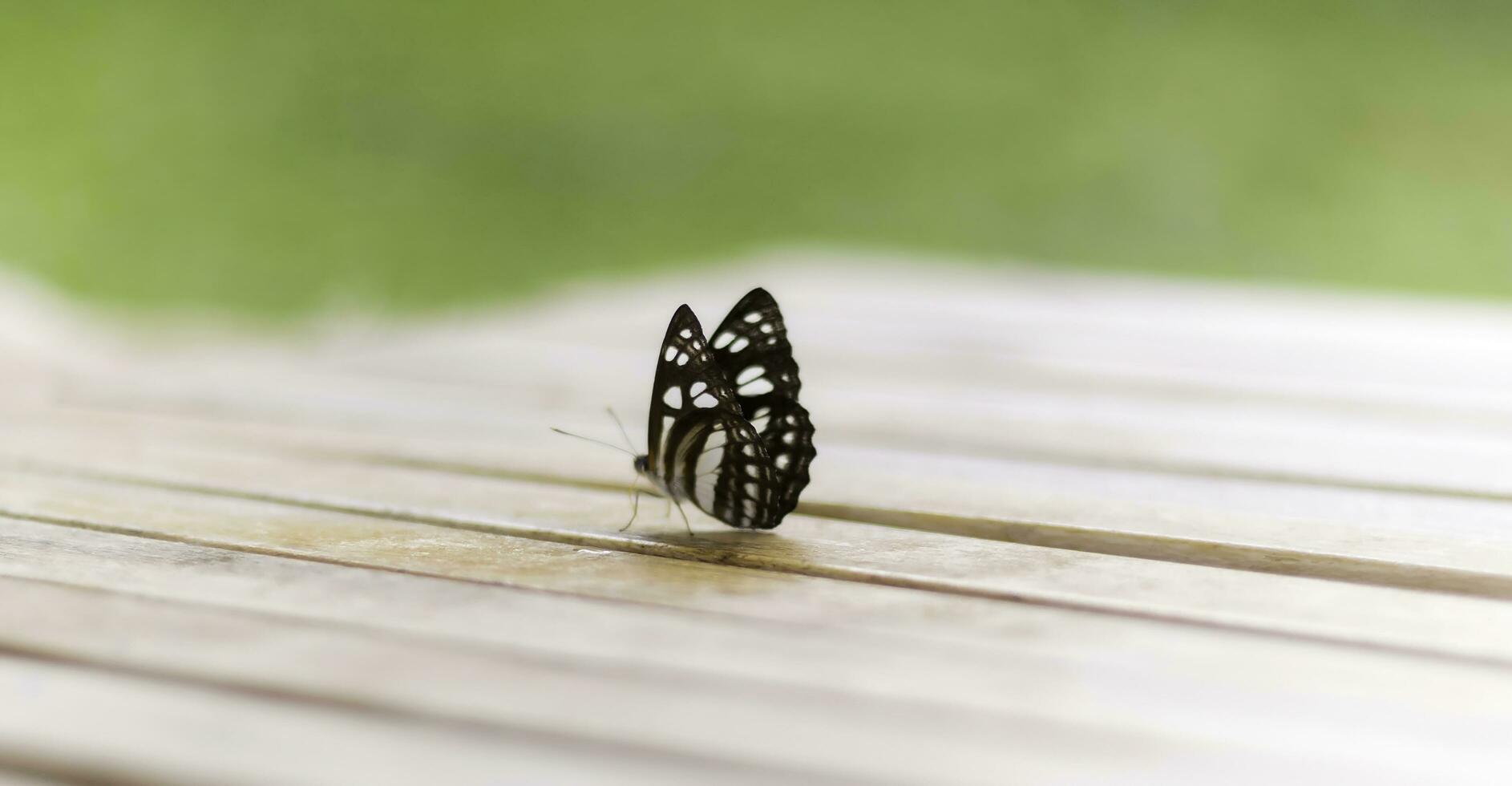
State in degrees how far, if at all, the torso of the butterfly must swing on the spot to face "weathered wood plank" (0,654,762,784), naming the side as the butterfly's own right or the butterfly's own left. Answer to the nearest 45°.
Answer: approximately 90° to the butterfly's own left

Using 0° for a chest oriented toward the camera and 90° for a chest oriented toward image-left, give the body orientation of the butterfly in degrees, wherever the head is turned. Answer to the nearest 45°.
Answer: approximately 135°
